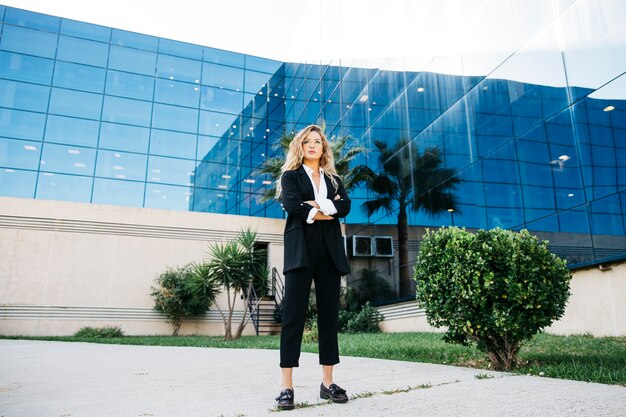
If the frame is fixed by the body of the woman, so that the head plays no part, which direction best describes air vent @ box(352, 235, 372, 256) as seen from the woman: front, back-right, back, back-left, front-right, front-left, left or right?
back-left

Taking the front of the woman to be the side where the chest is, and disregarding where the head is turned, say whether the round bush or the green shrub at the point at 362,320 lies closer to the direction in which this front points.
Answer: the round bush

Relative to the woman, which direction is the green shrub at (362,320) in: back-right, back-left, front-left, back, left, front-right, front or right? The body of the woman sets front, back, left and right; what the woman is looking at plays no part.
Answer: back-left

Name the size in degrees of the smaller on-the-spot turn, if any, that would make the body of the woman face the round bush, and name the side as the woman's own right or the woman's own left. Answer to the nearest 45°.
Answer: approximately 90° to the woman's own left

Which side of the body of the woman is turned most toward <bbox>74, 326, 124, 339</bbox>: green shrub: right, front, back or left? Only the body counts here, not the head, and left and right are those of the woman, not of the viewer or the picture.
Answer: back

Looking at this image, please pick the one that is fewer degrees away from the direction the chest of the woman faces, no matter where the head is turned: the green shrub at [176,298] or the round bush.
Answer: the round bush

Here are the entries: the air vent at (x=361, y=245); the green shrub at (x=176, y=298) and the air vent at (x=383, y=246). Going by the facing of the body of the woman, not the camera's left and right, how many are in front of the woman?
0

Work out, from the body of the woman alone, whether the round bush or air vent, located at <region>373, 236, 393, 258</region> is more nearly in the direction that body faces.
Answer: the round bush

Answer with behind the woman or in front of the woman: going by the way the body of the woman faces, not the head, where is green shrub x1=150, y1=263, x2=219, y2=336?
behind

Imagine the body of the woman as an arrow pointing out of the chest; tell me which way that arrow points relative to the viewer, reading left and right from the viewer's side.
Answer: facing the viewer and to the right of the viewer

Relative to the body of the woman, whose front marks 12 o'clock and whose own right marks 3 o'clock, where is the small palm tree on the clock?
The small palm tree is roughly at 7 o'clock from the woman.

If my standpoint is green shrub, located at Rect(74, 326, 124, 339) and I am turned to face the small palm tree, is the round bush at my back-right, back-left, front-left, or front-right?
front-right

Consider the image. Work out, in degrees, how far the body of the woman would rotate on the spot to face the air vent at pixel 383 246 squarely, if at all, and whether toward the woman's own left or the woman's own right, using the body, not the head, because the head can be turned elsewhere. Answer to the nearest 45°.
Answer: approximately 135° to the woman's own left
